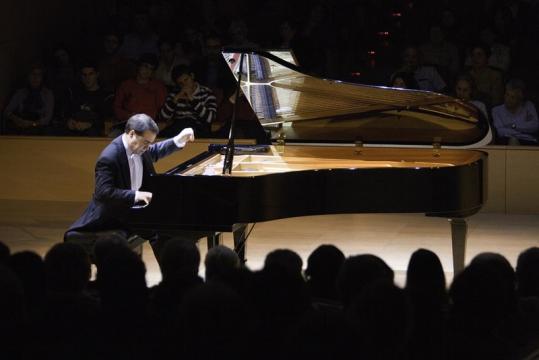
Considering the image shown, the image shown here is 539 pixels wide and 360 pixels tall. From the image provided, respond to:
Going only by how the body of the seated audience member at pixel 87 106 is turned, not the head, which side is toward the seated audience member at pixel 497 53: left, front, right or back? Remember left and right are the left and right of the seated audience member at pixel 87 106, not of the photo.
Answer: left

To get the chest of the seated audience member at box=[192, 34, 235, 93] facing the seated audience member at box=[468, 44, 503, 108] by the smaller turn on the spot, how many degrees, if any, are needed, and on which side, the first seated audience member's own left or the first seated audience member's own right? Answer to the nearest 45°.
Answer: approximately 90° to the first seated audience member's own left

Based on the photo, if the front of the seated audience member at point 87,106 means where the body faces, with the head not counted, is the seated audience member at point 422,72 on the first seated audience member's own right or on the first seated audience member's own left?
on the first seated audience member's own left

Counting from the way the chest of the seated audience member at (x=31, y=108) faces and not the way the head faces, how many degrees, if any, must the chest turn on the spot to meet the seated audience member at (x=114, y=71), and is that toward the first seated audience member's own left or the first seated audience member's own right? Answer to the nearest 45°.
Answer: approximately 90° to the first seated audience member's own left

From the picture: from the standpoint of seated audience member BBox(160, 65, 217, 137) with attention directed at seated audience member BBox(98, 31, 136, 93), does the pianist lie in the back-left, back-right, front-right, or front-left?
back-left

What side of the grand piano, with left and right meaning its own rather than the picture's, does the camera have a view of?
left

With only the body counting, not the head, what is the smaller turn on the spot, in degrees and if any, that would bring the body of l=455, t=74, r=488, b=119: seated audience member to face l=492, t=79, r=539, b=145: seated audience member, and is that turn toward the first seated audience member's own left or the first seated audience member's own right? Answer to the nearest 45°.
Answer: approximately 135° to the first seated audience member's own left

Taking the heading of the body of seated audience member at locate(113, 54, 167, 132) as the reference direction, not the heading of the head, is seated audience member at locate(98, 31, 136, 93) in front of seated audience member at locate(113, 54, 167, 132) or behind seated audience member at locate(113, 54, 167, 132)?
behind

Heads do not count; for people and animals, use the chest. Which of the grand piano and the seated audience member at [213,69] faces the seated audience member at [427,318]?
the seated audience member at [213,69]

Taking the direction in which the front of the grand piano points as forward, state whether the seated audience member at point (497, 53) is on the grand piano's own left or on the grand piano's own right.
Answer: on the grand piano's own right
